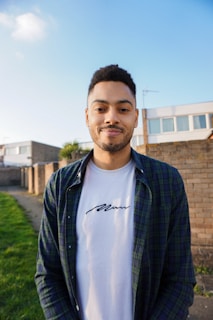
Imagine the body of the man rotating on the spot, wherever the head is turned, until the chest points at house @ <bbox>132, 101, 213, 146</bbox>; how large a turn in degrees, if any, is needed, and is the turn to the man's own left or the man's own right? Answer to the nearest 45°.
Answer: approximately 180°

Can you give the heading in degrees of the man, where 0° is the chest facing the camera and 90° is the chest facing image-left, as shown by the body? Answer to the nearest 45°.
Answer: approximately 0°

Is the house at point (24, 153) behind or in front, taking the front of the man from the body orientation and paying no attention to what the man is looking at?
behind
